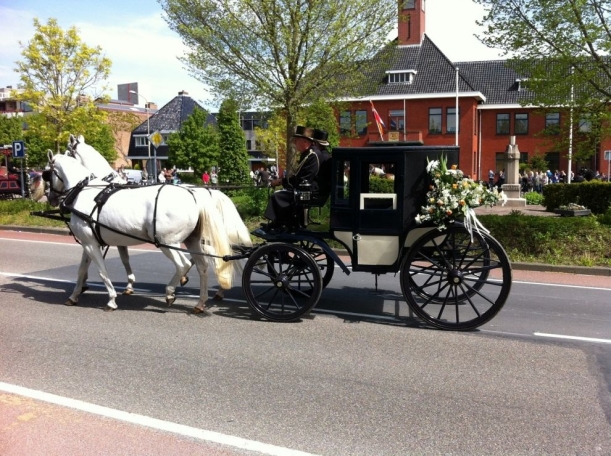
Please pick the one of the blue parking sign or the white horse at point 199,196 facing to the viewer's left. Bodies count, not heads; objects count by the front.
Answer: the white horse

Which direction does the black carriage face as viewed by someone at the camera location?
facing to the left of the viewer

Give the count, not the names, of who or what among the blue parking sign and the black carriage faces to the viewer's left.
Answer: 1

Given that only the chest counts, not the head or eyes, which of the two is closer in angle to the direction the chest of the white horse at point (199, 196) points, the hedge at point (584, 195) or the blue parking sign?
the blue parking sign

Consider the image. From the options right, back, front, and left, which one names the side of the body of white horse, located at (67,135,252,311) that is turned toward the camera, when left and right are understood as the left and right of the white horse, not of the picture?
left

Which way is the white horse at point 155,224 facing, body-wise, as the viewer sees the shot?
to the viewer's left

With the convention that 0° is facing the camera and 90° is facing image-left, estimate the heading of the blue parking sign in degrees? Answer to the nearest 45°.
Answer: approximately 0°

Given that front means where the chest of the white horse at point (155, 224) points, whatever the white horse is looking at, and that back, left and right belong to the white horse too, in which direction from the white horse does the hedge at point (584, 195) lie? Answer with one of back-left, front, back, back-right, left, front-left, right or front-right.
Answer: back-right

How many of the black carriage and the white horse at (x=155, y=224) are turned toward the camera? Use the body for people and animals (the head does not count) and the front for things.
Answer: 0
